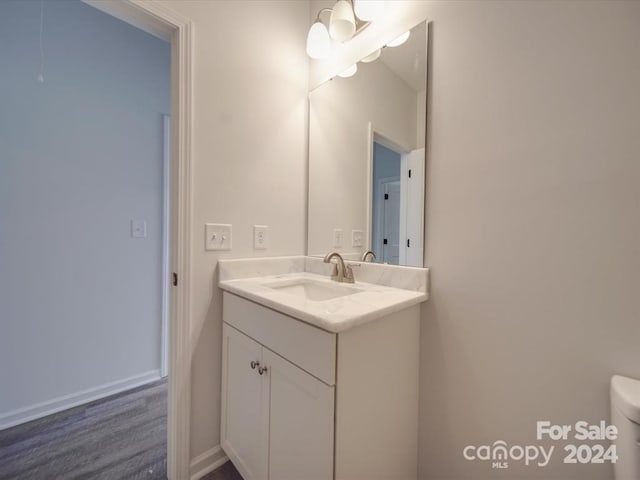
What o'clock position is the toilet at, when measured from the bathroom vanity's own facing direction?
The toilet is roughly at 8 o'clock from the bathroom vanity.

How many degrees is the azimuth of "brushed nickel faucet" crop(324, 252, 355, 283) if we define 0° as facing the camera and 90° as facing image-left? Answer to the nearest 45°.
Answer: approximately 45°

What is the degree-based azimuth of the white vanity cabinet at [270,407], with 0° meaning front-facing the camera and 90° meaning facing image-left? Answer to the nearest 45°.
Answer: approximately 45°

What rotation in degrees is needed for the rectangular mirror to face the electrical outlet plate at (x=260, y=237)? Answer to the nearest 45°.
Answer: approximately 45° to its right
